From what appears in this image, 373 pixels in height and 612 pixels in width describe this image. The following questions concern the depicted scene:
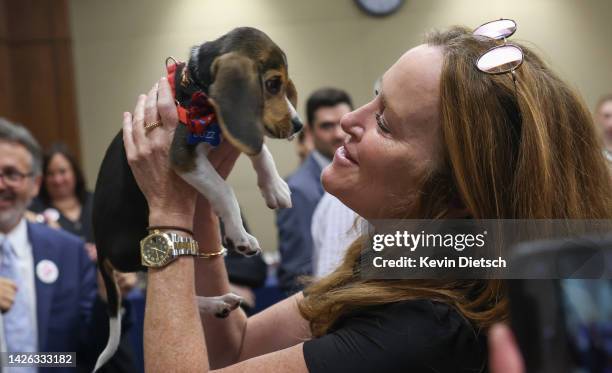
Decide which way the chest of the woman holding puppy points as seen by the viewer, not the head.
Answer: to the viewer's left

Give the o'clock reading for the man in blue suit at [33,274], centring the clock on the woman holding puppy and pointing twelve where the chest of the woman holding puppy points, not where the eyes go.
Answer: The man in blue suit is roughly at 1 o'clock from the woman holding puppy.

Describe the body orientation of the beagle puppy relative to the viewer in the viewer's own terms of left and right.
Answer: facing to the right of the viewer

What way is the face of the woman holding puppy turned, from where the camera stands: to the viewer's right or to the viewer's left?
to the viewer's left

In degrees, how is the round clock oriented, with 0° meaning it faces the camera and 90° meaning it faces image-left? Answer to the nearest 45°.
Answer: approximately 0°

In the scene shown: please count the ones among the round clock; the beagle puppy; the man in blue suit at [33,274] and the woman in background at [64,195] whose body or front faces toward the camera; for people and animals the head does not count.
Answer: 3

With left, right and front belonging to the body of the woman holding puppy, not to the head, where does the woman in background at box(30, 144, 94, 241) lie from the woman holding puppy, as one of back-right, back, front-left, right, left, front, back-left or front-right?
front-right
